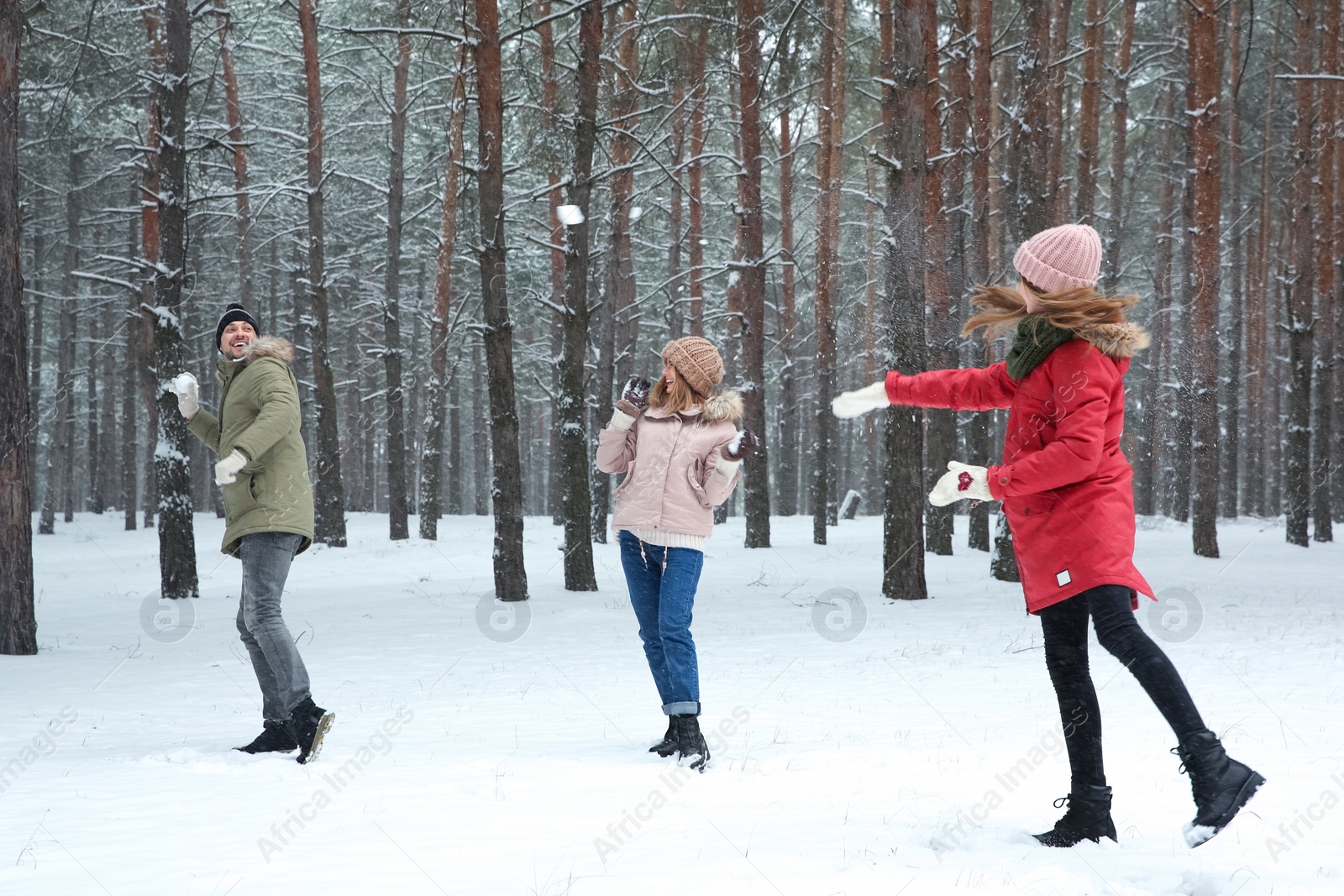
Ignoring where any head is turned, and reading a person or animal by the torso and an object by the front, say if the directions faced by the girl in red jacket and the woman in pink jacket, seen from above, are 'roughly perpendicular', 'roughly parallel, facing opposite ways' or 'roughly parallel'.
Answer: roughly perpendicular

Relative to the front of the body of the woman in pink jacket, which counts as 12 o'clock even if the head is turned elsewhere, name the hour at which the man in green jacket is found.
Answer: The man in green jacket is roughly at 3 o'clock from the woman in pink jacket.

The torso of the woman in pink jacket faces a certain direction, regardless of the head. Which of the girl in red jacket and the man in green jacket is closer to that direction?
the girl in red jacket

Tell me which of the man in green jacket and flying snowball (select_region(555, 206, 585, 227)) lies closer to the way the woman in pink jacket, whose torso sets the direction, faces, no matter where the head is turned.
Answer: the man in green jacket

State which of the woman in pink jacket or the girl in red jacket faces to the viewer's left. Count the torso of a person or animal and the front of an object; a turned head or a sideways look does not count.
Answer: the girl in red jacket

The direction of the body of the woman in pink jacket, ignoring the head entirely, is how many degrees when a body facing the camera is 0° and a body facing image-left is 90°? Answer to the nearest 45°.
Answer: approximately 0°

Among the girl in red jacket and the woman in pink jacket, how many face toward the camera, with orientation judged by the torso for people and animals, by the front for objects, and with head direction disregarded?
1

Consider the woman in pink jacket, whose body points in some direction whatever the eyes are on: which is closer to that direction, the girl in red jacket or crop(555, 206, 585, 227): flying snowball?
the girl in red jacket

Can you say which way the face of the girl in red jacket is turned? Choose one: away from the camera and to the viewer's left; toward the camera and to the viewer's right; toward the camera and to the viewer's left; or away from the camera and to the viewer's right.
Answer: away from the camera and to the viewer's left

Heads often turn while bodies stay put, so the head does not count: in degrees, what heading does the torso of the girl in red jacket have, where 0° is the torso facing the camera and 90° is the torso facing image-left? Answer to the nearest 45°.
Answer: approximately 90°

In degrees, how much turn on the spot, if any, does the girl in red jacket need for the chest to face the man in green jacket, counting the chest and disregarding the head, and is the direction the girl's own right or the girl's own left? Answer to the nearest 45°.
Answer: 0° — they already face them
